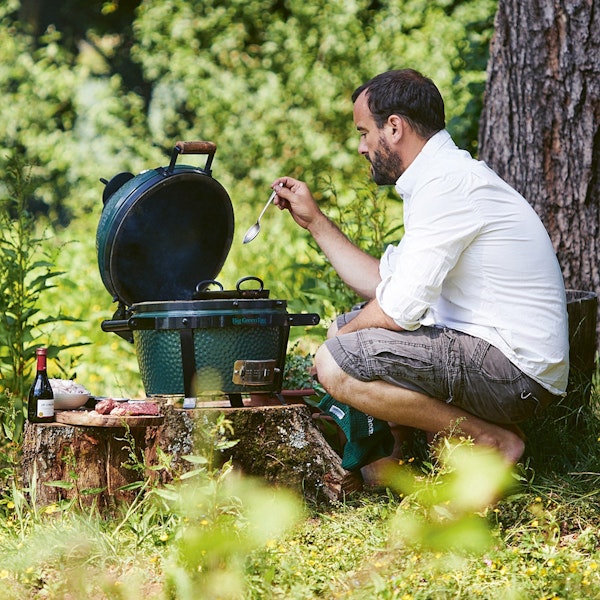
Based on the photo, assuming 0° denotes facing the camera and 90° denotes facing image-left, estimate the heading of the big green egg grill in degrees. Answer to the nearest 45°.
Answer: approximately 315°

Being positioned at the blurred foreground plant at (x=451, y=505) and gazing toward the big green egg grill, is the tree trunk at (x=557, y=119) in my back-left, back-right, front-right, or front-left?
front-right

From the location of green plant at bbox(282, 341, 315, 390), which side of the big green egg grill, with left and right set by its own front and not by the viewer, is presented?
left

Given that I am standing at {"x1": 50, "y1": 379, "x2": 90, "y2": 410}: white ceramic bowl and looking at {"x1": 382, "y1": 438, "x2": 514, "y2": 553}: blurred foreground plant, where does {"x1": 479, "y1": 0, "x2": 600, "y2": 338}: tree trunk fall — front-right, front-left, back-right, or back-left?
front-left

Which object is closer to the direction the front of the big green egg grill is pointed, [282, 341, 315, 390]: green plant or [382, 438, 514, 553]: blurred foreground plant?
the blurred foreground plant

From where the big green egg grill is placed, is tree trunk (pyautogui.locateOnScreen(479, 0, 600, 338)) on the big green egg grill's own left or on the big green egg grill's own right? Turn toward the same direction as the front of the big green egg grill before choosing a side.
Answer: on the big green egg grill's own left

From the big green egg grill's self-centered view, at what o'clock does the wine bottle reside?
The wine bottle is roughly at 4 o'clock from the big green egg grill.

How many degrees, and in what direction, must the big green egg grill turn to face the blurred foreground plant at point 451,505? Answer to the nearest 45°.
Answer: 0° — it already faces it
